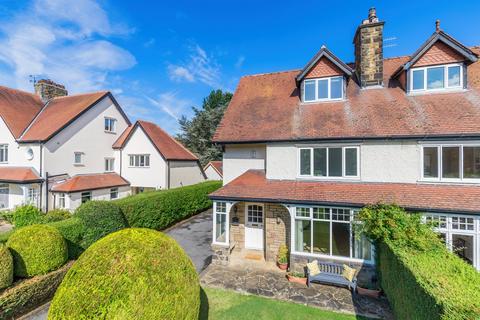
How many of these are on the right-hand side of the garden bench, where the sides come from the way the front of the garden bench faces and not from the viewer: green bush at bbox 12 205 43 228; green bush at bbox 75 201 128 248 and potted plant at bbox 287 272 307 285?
3

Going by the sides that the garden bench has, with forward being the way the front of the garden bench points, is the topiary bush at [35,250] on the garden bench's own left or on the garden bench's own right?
on the garden bench's own right

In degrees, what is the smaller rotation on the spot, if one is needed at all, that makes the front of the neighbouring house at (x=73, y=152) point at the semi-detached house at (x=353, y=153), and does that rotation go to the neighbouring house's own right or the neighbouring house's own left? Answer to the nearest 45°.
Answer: approximately 90° to the neighbouring house's own left

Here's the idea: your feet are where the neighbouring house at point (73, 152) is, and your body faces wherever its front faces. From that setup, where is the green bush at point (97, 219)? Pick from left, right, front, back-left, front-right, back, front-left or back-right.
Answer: front-left

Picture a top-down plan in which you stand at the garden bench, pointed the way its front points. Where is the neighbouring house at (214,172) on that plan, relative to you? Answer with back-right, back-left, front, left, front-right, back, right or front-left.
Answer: back-right

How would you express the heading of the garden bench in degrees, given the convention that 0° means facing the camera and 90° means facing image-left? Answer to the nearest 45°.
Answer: approximately 0°

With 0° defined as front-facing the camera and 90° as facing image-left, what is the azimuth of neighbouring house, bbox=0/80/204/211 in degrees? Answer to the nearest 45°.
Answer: approximately 45°

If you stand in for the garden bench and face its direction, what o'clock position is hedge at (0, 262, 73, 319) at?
The hedge is roughly at 2 o'clock from the garden bench.

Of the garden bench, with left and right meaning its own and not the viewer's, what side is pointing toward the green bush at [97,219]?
right

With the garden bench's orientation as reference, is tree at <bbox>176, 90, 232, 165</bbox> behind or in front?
behind

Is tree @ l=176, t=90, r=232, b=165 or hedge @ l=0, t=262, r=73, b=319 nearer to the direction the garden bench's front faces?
the hedge

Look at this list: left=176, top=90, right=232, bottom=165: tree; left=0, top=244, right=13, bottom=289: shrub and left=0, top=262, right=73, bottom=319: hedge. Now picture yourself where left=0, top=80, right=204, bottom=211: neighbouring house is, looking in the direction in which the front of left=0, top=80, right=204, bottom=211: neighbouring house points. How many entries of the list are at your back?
1
